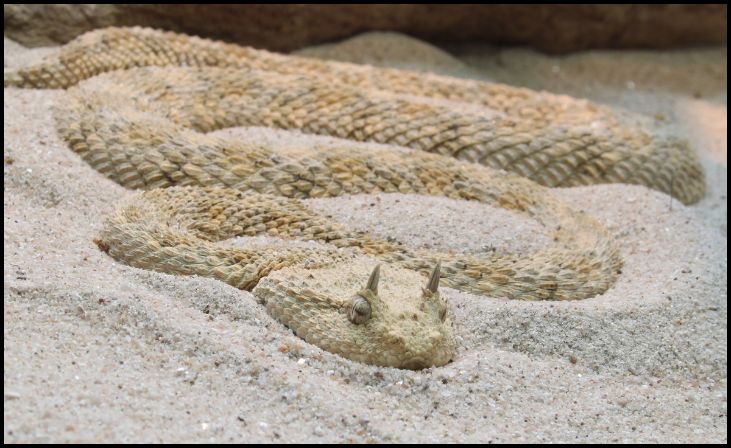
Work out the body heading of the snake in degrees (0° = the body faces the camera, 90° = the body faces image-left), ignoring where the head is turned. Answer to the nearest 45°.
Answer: approximately 315°
